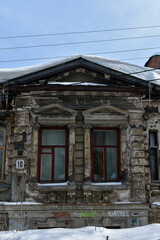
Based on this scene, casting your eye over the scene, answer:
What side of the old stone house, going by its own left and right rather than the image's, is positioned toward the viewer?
front
